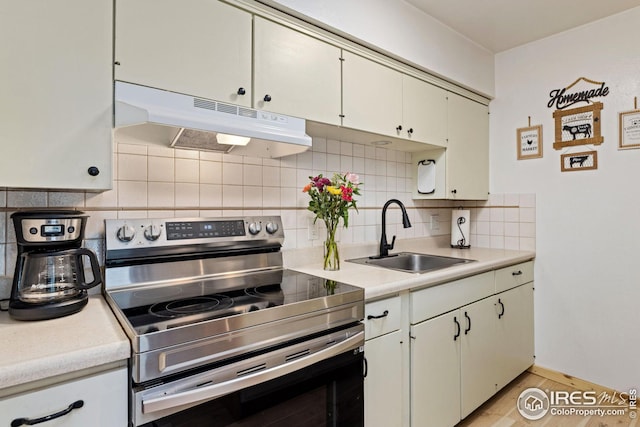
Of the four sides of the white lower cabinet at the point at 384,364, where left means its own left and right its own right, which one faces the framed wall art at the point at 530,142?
left

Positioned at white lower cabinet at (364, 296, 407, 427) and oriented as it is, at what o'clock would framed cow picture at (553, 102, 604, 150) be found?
The framed cow picture is roughly at 9 o'clock from the white lower cabinet.

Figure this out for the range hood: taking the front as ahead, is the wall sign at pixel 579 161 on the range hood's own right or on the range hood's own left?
on the range hood's own left

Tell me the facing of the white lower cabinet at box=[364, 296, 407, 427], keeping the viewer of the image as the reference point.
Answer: facing the viewer and to the right of the viewer

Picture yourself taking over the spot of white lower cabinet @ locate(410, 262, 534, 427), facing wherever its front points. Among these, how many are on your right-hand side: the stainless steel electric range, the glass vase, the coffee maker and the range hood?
4

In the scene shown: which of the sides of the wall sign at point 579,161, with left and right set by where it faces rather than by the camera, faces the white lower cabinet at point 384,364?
front

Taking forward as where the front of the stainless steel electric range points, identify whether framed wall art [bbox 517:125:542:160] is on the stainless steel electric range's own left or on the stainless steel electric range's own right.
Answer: on the stainless steel electric range's own left

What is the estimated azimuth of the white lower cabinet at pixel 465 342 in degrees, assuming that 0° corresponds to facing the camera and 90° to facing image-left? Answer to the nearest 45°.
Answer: approximately 315°
